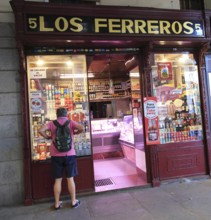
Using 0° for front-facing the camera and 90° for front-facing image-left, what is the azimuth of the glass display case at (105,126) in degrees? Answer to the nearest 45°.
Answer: approximately 0°

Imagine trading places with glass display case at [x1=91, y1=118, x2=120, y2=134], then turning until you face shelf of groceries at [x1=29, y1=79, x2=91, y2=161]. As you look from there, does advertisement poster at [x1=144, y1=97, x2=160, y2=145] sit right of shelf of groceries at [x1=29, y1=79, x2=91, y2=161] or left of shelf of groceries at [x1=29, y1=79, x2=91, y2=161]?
left

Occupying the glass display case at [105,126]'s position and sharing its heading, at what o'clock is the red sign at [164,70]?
The red sign is roughly at 11 o'clock from the glass display case.

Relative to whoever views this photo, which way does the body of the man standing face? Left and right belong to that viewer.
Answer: facing away from the viewer

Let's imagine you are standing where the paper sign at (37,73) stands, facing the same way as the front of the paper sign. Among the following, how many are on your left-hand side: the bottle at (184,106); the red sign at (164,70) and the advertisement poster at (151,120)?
3

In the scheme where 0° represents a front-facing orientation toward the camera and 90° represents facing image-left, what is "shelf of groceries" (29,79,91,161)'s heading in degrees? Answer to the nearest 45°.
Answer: approximately 0°
